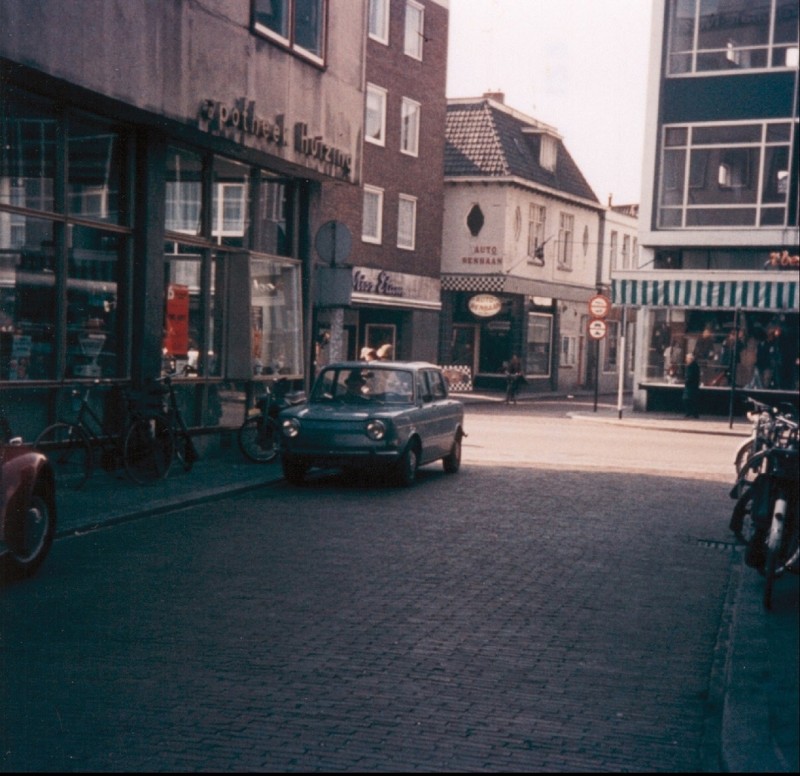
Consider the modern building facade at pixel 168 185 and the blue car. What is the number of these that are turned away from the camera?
0

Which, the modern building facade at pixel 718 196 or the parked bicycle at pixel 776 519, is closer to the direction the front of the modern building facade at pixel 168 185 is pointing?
the parked bicycle

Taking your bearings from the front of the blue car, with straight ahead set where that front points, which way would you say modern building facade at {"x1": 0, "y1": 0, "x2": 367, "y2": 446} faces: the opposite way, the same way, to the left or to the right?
to the left

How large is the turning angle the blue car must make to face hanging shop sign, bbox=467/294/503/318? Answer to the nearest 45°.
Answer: approximately 135° to its right

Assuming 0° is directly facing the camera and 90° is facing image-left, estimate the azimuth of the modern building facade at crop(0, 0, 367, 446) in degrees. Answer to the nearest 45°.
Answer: approximately 315°

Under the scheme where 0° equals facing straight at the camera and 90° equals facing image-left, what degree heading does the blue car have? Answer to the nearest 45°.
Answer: approximately 45°

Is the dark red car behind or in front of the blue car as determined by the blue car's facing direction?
in front
